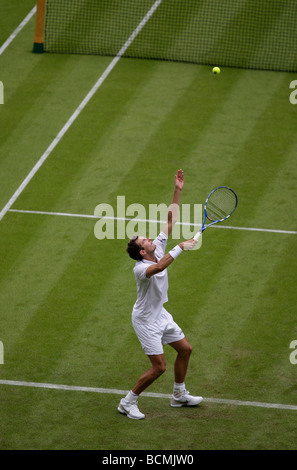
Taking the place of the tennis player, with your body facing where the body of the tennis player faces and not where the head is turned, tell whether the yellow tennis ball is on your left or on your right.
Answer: on your left

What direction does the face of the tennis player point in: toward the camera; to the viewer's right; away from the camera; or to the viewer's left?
to the viewer's right

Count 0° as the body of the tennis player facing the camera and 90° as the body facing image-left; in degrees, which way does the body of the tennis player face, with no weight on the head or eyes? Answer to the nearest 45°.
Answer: approximately 270°
